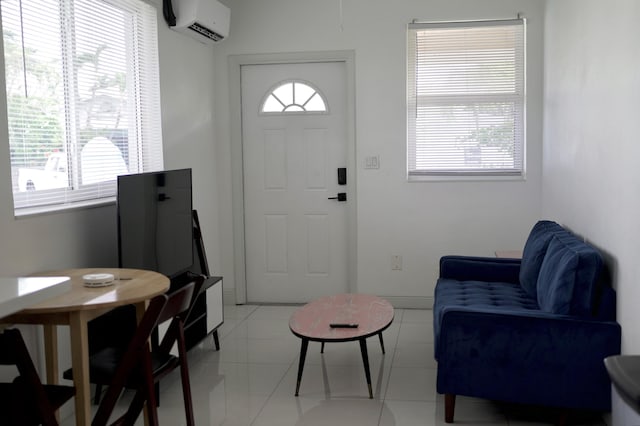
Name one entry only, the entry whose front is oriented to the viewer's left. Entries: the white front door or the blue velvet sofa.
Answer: the blue velvet sofa

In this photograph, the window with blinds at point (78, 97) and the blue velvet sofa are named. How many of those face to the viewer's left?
1

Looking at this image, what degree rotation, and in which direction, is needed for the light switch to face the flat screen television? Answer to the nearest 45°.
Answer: approximately 45° to its right

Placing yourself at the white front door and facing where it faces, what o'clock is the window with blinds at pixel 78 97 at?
The window with blinds is roughly at 1 o'clock from the white front door.

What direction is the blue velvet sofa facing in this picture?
to the viewer's left

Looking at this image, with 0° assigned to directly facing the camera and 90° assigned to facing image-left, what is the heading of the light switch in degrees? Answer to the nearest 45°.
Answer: approximately 0°

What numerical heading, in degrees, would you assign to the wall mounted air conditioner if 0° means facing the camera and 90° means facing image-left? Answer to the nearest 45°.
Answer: approximately 315°

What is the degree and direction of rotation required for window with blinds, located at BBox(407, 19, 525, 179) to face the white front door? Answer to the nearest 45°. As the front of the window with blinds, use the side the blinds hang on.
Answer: approximately 90° to its right

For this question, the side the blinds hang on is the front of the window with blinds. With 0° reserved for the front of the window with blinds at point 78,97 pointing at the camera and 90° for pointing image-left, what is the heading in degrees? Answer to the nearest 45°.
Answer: approximately 315°

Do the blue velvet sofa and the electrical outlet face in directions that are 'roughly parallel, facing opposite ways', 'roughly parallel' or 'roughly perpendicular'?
roughly perpendicular

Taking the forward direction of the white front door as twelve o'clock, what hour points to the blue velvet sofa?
The blue velvet sofa is roughly at 11 o'clock from the white front door.
